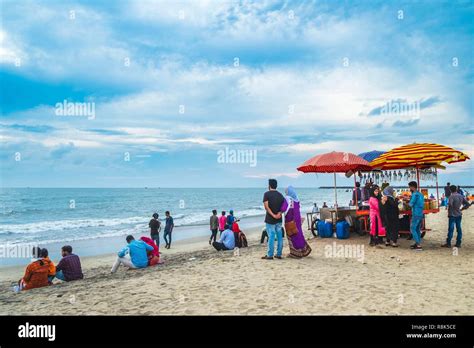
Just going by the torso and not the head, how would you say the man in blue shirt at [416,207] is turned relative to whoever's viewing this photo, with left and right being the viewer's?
facing to the left of the viewer

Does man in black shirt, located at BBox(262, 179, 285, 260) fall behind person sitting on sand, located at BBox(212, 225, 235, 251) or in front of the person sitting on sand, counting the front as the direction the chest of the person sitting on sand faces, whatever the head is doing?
behind

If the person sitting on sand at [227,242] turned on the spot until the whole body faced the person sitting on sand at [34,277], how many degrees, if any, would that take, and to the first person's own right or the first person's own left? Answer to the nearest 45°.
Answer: approximately 90° to the first person's own left

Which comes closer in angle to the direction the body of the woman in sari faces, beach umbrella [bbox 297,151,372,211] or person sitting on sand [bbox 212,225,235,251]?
the person sitting on sand

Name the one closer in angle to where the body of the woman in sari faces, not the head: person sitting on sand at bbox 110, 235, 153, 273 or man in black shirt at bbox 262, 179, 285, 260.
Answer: the man in black shirt

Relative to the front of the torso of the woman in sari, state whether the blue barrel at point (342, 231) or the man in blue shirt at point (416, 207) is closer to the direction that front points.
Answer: the blue barrel
